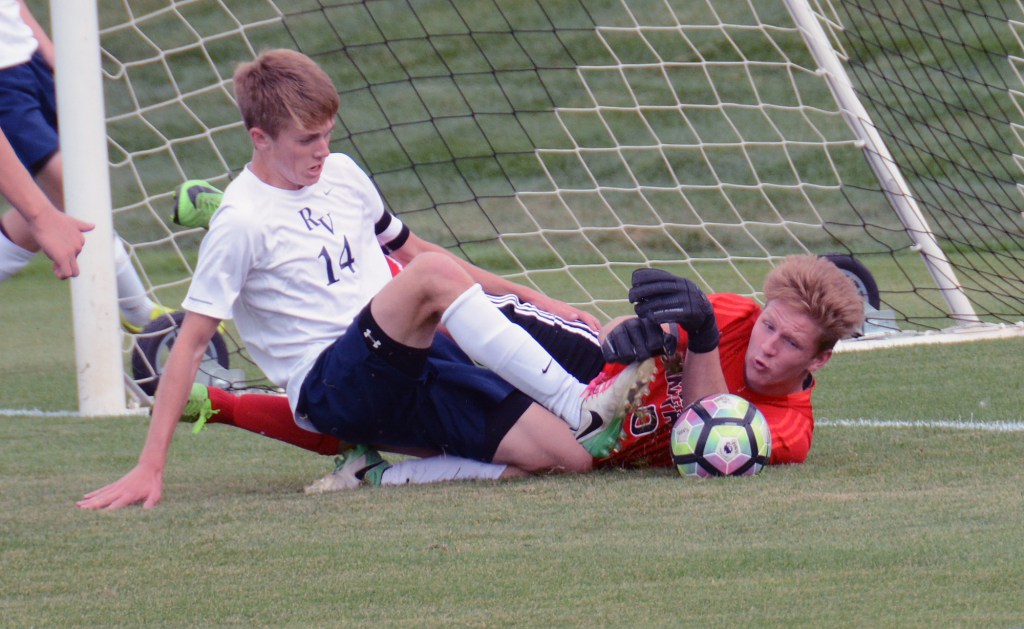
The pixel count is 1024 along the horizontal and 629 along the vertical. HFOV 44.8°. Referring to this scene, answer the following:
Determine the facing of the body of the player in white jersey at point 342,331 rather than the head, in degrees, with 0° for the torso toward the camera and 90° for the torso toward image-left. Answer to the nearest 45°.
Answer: approximately 315°

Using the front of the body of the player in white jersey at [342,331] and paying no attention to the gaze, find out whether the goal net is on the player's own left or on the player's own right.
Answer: on the player's own left

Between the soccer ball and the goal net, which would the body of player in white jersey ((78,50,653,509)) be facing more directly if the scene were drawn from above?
the soccer ball
